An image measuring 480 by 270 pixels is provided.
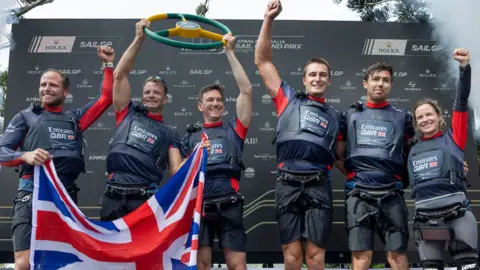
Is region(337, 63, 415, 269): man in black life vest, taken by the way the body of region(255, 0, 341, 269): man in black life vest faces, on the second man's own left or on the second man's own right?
on the second man's own left

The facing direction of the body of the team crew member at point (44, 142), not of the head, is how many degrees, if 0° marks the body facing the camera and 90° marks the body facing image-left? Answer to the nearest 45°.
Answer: approximately 0°

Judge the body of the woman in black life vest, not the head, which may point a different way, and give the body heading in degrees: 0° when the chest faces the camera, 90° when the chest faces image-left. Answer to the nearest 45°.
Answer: approximately 45°

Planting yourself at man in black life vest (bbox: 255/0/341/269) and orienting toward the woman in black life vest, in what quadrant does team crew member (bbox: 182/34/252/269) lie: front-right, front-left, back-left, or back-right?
back-left
